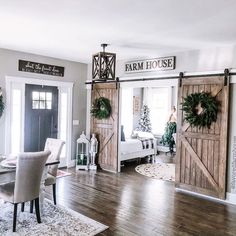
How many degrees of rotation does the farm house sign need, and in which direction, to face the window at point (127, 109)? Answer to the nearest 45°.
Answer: approximately 135° to its right

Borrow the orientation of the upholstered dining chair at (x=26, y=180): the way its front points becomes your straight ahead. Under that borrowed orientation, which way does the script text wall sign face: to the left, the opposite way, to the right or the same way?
the opposite way

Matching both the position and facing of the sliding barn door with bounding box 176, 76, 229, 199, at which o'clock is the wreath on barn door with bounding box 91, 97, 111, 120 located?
The wreath on barn door is roughly at 2 o'clock from the sliding barn door.

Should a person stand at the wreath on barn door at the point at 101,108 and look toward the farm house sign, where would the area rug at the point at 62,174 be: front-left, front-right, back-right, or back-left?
back-right

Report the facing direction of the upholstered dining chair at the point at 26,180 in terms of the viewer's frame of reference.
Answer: facing away from the viewer and to the left of the viewer

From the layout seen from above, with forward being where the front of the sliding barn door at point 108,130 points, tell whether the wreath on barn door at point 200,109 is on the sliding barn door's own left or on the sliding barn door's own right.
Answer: on the sliding barn door's own left
